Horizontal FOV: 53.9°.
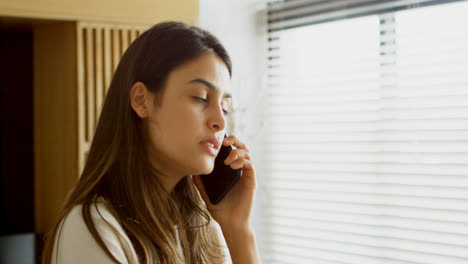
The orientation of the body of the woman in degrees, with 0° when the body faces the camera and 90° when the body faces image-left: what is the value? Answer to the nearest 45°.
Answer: approximately 315°
